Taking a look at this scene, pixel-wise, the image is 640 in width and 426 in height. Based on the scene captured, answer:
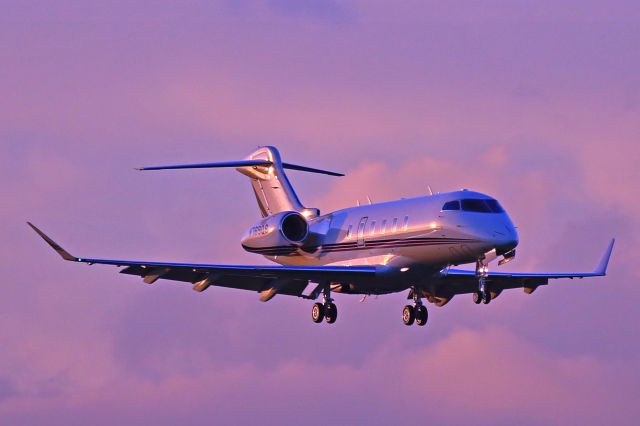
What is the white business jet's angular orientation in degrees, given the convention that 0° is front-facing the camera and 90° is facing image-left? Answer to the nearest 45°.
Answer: approximately 315°
